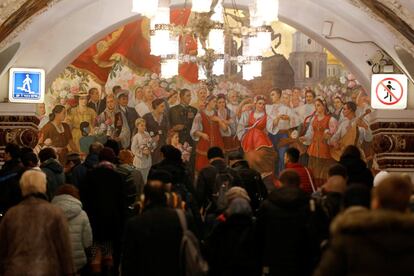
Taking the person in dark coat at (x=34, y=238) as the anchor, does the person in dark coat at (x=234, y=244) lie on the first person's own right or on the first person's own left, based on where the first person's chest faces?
on the first person's own right

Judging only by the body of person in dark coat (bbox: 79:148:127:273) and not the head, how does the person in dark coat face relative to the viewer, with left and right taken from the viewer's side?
facing away from the viewer

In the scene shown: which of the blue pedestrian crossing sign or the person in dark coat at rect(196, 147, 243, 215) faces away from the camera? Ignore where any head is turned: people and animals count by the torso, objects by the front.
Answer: the person in dark coat

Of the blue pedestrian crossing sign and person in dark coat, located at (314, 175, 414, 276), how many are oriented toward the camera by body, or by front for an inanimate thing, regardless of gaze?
1

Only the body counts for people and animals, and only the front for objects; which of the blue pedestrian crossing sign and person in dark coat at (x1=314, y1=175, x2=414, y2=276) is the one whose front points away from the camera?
the person in dark coat

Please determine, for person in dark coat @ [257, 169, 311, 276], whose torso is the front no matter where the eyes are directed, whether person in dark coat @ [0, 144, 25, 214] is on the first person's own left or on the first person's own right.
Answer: on the first person's own left

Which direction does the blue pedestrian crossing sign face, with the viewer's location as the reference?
facing the viewer

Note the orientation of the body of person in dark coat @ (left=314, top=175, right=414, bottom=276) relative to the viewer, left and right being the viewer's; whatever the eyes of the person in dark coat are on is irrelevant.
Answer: facing away from the viewer

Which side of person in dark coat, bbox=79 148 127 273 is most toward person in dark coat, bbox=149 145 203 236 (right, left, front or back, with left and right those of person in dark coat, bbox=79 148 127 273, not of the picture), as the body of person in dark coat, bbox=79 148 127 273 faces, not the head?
right

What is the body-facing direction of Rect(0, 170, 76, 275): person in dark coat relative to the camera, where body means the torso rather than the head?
away from the camera

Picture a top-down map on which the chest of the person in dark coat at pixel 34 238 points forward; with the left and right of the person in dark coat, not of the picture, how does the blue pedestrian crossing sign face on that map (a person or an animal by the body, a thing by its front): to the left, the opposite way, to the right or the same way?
the opposite way

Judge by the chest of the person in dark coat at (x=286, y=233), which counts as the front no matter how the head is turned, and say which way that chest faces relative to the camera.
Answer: away from the camera

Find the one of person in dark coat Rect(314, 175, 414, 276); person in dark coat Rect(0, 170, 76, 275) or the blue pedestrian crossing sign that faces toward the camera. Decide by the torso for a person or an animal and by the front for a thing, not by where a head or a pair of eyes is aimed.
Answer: the blue pedestrian crossing sign

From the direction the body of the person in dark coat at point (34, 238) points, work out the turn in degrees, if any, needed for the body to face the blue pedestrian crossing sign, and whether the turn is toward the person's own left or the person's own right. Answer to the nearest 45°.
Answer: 0° — they already face it
